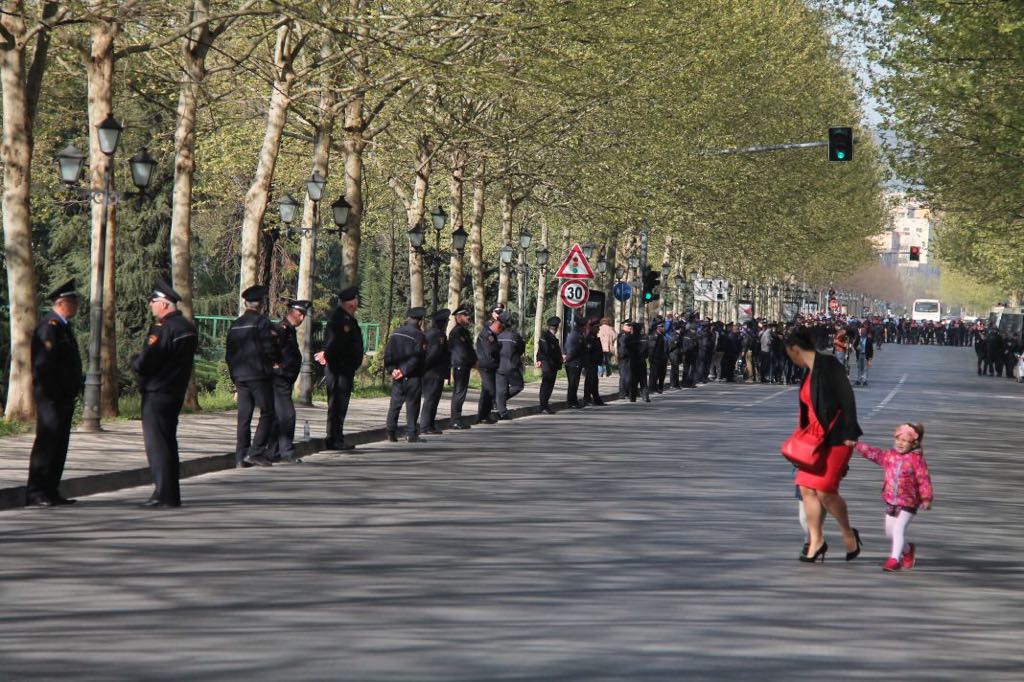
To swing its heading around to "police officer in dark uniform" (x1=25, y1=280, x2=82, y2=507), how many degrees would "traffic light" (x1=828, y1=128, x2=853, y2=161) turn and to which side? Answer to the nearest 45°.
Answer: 0° — it already faces them

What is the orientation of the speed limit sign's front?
toward the camera

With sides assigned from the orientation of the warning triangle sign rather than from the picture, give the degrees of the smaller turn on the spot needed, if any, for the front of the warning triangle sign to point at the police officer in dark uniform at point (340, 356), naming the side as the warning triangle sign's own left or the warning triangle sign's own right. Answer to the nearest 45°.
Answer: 0° — it already faces them

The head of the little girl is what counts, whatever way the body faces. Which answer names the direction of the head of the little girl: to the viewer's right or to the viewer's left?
to the viewer's left

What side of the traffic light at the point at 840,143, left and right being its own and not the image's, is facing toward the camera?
front

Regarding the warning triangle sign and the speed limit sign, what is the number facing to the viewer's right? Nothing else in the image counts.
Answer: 0

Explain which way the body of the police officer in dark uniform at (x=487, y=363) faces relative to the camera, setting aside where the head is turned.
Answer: to the viewer's right

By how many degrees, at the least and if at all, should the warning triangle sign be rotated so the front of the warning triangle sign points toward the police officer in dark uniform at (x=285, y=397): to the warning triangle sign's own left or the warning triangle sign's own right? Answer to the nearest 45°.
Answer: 0° — it already faces them

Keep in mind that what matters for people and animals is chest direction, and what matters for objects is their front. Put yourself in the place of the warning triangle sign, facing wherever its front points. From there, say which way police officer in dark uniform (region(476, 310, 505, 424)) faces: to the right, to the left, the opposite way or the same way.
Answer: to the left

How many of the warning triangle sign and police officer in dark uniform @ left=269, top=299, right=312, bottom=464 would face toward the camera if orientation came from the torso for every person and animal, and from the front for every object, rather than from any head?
1
